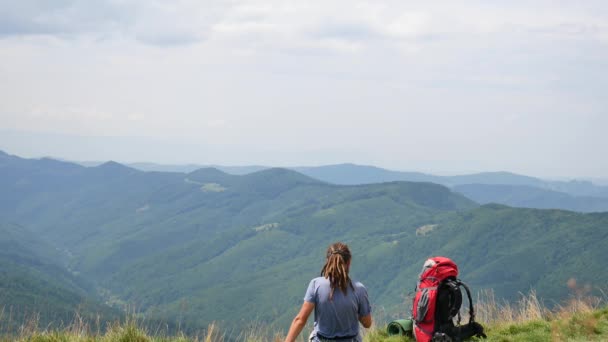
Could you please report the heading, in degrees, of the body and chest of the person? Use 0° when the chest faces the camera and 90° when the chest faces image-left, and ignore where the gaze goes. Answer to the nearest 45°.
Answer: approximately 180°

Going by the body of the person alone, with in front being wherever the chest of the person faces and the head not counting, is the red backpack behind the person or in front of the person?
in front

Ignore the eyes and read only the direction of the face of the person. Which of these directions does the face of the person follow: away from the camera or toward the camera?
away from the camera
